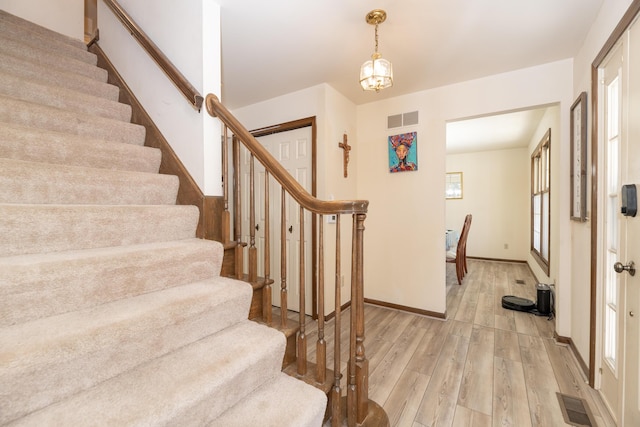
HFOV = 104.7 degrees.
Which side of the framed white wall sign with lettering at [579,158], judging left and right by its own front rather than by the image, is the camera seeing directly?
left

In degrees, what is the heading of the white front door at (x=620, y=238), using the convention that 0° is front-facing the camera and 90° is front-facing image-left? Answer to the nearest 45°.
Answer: approximately 90°

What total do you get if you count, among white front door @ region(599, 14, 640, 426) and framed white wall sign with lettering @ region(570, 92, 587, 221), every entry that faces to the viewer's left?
2
